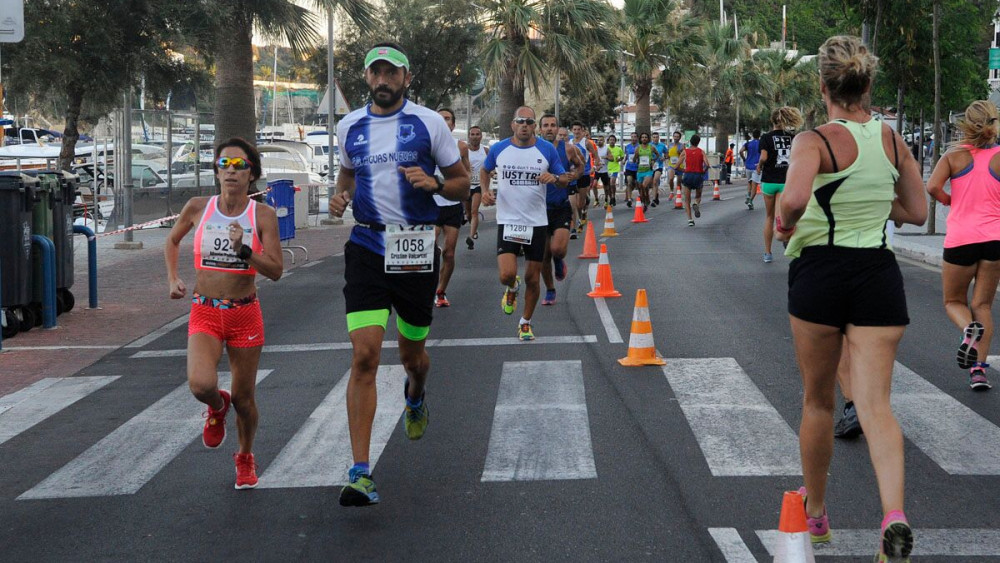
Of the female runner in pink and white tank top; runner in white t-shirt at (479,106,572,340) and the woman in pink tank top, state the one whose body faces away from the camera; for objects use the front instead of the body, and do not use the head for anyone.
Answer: the woman in pink tank top

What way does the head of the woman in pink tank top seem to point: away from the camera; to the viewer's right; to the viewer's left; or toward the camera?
away from the camera

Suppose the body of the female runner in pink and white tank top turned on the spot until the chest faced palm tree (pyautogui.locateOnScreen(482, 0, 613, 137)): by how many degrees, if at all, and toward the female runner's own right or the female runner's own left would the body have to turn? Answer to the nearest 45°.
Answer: approximately 180°

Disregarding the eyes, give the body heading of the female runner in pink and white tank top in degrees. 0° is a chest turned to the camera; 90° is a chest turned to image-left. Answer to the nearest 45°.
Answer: approximately 0°

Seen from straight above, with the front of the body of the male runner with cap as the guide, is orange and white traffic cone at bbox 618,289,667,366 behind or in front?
behind

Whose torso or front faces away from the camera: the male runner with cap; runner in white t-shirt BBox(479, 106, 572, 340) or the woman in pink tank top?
the woman in pink tank top

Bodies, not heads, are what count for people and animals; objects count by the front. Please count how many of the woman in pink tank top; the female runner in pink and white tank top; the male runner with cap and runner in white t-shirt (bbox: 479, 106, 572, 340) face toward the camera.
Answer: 3

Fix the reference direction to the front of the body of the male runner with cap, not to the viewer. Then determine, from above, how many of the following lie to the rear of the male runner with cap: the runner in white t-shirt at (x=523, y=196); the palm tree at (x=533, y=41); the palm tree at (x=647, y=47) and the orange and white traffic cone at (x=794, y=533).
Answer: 3

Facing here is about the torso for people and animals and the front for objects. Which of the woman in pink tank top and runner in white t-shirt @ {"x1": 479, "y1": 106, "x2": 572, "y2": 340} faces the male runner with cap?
the runner in white t-shirt

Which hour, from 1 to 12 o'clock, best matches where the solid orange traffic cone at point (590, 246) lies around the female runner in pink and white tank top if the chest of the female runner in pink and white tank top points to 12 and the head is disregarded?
The solid orange traffic cone is roughly at 7 o'clock from the female runner in pink and white tank top.

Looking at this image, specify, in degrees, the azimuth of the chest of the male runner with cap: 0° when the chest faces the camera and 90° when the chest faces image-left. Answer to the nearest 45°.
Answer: approximately 0°

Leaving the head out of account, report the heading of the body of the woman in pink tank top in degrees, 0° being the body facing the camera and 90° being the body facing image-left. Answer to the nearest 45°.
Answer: approximately 180°

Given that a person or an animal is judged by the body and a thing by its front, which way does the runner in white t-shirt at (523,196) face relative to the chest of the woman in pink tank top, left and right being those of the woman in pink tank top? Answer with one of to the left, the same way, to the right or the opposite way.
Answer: the opposite way

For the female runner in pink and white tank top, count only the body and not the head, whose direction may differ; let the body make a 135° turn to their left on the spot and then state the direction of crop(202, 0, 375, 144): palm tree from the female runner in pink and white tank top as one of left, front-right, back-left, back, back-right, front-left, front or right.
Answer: front-left
